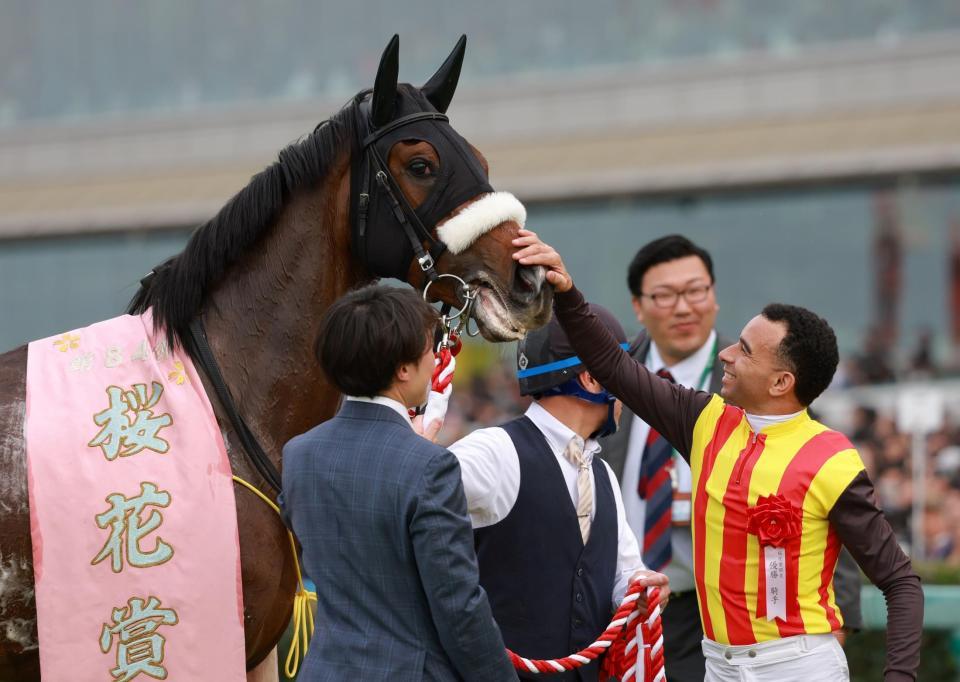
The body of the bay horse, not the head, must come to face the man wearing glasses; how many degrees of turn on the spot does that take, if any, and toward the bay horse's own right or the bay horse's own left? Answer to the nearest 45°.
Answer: approximately 45° to the bay horse's own left

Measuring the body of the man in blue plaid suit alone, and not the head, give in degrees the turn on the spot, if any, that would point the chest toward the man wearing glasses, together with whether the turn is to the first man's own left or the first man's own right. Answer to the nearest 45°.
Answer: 0° — they already face them

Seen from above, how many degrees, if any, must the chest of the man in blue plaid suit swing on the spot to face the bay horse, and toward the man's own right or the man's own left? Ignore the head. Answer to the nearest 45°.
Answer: approximately 45° to the man's own left

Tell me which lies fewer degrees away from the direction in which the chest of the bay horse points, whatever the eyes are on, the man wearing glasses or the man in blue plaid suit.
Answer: the man wearing glasses

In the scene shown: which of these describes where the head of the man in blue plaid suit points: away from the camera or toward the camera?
away from the camera

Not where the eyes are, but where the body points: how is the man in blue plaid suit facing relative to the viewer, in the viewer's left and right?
facing away from the viewer and to the right of the viewer

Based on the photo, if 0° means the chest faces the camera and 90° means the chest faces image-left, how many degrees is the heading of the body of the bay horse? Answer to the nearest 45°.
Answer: approximately 270°
